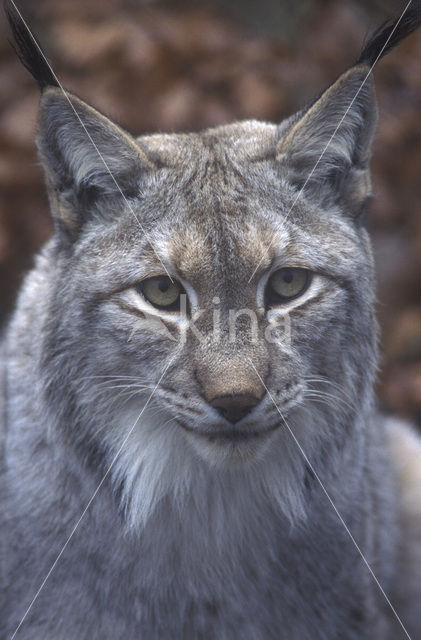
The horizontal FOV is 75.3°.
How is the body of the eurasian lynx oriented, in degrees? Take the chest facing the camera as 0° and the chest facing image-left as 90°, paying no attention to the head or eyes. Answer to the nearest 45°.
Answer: approximately 0°
